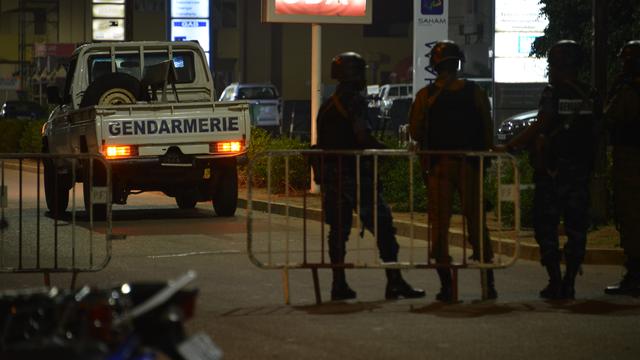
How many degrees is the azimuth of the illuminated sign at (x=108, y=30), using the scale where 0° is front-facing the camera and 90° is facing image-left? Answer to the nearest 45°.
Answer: approximately 0°

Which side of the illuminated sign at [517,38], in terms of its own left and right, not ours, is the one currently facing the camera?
front

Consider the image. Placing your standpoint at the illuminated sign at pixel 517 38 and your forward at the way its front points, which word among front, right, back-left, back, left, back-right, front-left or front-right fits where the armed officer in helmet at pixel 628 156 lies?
front

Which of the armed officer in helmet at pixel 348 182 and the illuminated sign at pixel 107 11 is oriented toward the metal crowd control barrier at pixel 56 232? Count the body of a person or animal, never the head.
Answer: the illuminated sign

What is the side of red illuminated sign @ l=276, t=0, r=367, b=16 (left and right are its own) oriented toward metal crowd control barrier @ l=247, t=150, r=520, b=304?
front

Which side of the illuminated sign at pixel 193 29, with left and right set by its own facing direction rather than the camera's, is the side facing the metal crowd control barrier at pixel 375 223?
front

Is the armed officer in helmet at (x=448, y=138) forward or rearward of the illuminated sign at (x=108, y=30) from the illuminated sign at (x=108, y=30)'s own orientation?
forward

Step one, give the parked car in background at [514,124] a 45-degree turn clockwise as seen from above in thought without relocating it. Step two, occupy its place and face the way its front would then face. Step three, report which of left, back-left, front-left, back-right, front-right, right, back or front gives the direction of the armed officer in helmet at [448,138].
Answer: left

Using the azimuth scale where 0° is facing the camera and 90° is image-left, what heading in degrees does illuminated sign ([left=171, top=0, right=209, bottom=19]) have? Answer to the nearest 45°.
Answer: approximately 0°

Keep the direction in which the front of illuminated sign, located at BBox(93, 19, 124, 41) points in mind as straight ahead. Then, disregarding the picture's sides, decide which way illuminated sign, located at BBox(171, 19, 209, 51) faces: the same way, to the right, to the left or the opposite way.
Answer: the same way

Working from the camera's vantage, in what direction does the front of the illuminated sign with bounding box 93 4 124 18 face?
facing the viewer

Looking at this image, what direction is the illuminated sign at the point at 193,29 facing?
toward the camera
